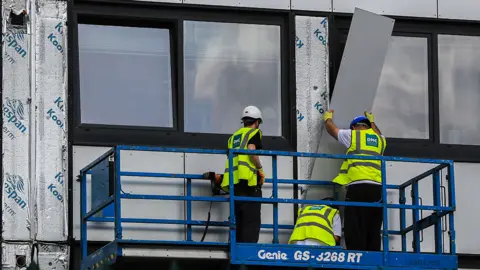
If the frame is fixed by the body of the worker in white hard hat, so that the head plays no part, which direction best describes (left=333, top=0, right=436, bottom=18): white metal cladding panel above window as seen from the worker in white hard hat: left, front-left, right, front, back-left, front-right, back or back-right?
front

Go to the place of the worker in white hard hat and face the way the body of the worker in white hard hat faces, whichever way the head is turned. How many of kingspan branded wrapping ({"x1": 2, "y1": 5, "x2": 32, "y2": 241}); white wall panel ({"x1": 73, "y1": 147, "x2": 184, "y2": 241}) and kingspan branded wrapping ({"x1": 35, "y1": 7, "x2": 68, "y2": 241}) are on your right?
0

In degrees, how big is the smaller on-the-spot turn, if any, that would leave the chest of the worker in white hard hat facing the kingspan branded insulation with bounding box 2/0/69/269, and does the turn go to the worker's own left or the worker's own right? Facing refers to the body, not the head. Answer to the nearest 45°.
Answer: approximately 135° to the worker's own left

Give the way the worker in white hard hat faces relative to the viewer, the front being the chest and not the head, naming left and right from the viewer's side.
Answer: facing away from the viewer and to the right of the viewer

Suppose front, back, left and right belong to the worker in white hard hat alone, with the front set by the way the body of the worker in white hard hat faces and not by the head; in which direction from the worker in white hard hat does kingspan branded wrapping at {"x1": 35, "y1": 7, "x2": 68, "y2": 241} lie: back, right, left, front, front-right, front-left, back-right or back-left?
back-left

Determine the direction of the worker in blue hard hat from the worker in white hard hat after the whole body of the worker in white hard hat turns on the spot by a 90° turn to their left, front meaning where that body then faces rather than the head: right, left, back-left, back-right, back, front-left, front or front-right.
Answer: back-right

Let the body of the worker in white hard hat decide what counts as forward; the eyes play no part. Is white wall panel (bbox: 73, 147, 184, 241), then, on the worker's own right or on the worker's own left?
on the worker's own left

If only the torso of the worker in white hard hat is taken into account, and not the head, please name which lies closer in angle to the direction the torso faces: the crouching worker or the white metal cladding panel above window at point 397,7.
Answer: the white metal cladding panel above window
